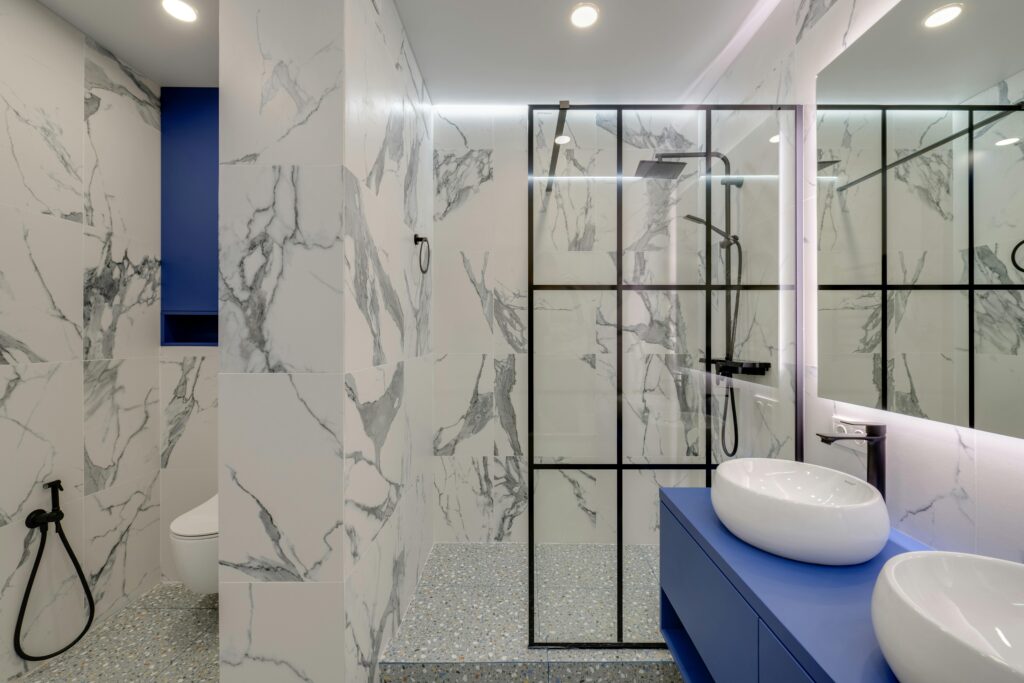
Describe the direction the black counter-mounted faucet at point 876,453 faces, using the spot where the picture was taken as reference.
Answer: facing to the left of the viewer

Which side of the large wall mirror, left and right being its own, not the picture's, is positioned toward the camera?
left

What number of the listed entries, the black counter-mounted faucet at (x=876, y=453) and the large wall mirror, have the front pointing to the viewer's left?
2
